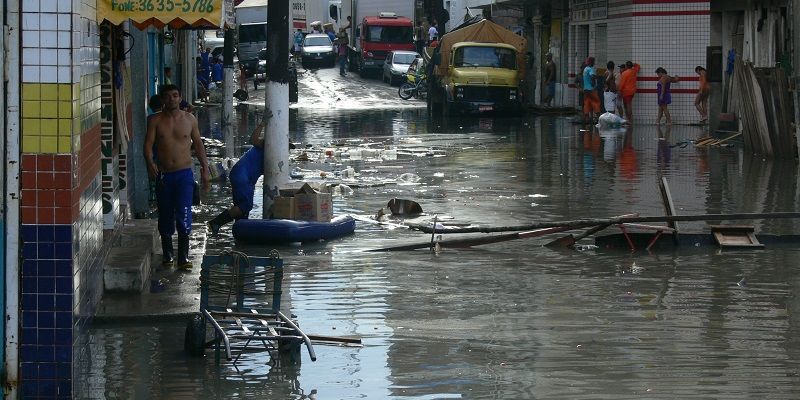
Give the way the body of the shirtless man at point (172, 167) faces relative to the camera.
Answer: toward the camera

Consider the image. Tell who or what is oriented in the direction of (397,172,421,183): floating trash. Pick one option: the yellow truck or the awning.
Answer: the yellow truck

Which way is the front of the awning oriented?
toward the camera

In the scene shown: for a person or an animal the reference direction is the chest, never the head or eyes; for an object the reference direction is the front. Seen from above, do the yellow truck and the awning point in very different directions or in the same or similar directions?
same or similar directions

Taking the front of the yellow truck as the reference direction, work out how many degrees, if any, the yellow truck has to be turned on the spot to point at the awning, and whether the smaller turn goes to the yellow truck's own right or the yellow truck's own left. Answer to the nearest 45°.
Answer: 0° — it already faces it

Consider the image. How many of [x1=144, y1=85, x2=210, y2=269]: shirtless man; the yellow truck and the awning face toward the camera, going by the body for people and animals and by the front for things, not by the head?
3

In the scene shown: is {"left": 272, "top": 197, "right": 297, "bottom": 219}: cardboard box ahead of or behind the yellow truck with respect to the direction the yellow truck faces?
ahead

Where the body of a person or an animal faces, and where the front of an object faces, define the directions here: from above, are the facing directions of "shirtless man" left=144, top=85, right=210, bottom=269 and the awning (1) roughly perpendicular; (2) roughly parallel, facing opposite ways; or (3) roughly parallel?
roughly parallel

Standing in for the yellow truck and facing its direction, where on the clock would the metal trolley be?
The metal trolley is roughly at 12 o'clock from the yellow truck.
